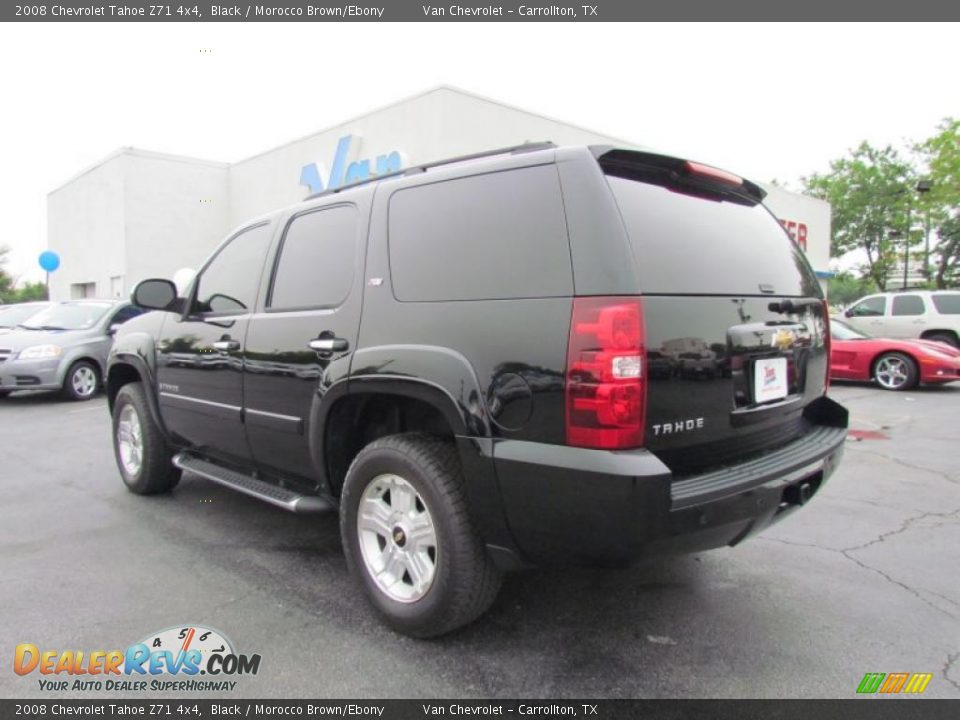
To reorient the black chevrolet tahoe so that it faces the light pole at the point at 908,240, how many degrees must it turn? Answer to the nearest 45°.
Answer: approximately 90° to its right

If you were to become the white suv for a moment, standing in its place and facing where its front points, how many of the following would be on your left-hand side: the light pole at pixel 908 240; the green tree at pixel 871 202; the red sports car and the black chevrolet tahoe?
2

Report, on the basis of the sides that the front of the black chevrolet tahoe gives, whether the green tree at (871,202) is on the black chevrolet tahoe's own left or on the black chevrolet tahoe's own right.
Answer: on the black chevrolet tahoe's own right

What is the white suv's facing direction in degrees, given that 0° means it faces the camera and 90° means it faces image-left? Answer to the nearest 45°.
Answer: approximately 90°

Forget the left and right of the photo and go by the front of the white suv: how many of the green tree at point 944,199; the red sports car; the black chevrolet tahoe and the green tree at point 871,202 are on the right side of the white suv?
2

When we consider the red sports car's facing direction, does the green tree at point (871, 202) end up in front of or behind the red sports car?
behind

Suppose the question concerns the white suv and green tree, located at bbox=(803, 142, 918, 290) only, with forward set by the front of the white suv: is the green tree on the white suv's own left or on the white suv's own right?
on the white suv's own right

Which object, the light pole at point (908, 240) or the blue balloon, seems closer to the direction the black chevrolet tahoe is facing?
the blue balloon

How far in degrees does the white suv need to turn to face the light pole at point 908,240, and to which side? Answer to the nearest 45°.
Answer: approximately 90° to its right

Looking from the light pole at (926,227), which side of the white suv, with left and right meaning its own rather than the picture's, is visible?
right

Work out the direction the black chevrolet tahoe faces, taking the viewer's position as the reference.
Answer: facing away from the viewer and to the left of the viewer

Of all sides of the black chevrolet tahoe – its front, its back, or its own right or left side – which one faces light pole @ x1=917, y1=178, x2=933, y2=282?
right

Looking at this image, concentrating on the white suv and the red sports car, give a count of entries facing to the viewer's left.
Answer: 1
